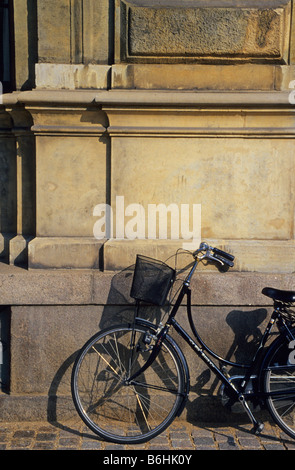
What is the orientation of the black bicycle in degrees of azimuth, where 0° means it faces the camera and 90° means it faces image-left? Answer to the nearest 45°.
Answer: approximately 90°
